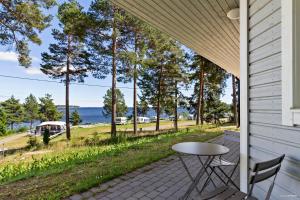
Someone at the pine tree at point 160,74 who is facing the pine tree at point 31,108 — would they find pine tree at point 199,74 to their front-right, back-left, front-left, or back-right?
back-right

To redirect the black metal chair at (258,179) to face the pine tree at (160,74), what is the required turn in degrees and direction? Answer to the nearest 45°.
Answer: approximately 45° to its right

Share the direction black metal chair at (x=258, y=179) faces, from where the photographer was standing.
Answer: facing away from the viewer and to the left of the viewer

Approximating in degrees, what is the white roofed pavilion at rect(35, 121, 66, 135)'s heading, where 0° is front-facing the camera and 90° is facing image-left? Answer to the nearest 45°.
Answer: approximately 45°

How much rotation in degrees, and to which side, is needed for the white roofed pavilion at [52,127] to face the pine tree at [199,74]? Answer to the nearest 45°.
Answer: approximately 90° to its left

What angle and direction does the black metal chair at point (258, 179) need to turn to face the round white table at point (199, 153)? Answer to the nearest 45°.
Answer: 0° — it already faces it

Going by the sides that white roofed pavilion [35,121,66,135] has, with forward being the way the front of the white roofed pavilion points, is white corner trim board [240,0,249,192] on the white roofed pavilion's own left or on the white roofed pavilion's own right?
on the white roofed pavilion's own left
